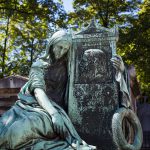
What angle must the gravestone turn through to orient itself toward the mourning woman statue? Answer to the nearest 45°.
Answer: approximately 45° to its right

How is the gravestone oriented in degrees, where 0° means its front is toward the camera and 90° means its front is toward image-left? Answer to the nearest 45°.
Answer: approximately 0°

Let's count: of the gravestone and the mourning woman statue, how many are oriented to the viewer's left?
0
